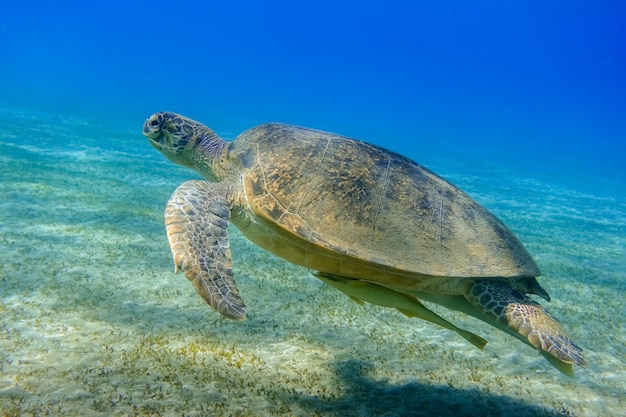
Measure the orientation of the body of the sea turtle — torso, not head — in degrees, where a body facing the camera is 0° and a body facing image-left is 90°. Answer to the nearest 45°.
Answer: approximately 90°
